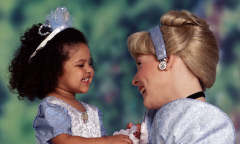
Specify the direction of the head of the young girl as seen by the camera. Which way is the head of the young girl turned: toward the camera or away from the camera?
toward the camera

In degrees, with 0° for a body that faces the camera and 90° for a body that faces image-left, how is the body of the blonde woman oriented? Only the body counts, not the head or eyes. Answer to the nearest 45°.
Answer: approximately 90°

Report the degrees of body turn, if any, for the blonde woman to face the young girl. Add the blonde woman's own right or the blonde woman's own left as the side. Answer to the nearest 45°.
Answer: approximately 45° to the blonde woman's own right

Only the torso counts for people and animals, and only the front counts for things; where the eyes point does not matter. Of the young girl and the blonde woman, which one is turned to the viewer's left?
the blonde woman

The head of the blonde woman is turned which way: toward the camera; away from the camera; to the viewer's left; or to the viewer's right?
to the viewer's left

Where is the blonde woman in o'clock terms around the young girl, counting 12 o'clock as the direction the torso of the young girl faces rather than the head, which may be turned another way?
The blonde woman is roughly at 12 o'clock from the young girl.

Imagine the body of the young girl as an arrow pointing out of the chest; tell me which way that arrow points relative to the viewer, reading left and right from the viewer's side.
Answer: facing the viewer and to the right of the viewer

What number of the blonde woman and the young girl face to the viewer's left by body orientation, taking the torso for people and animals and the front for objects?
1
